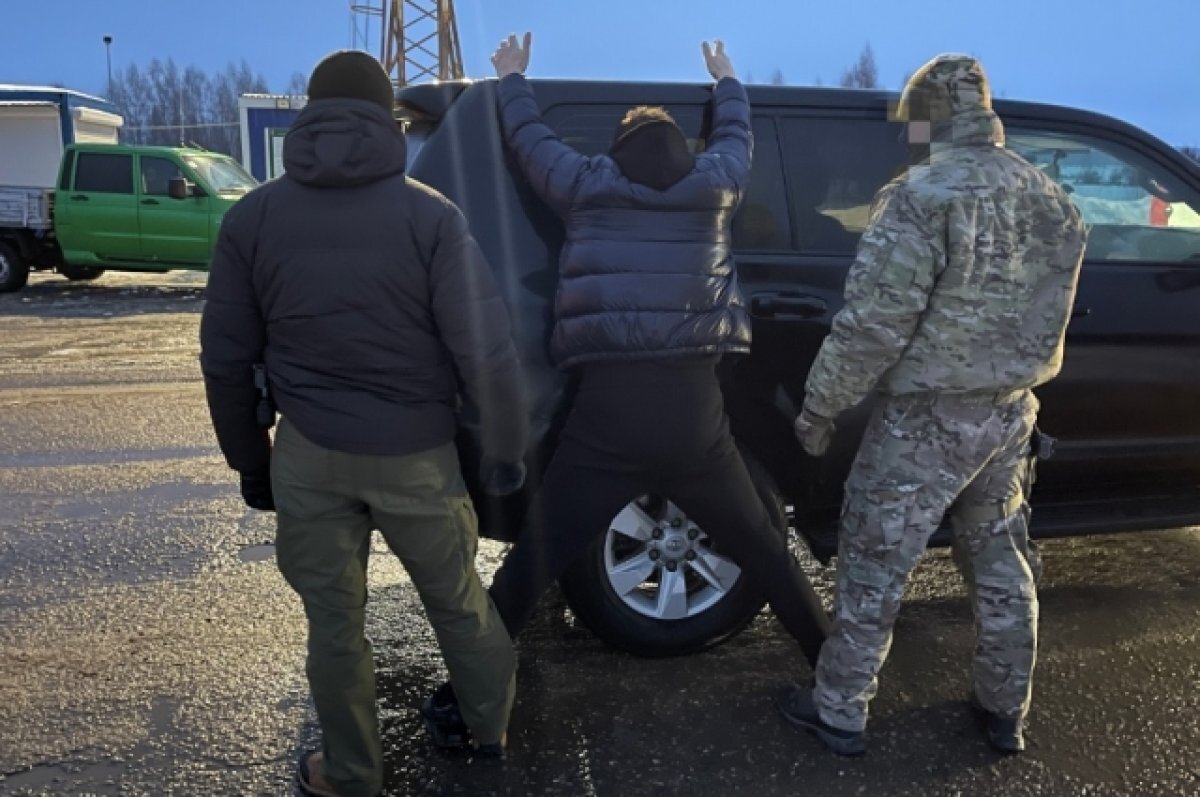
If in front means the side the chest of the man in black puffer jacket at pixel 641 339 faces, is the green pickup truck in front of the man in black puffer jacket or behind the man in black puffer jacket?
in front

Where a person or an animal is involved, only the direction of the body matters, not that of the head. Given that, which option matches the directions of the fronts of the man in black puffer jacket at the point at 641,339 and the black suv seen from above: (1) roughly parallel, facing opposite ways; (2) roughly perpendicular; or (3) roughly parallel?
roughly perpendicular

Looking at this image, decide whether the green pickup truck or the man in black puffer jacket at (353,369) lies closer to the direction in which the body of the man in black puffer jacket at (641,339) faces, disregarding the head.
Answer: the green pickup truck

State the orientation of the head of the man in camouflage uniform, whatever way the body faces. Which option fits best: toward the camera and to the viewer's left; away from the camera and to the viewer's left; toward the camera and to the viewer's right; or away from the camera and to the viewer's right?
away from the camera and to the viewer's left

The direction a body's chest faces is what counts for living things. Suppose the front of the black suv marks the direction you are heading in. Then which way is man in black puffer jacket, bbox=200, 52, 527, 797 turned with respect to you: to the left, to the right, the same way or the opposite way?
to the left

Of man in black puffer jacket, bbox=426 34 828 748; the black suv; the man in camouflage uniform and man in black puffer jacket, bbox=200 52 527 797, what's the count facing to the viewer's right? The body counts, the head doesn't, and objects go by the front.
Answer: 1

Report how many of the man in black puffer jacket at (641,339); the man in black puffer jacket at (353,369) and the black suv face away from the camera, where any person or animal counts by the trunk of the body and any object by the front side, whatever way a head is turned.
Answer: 2

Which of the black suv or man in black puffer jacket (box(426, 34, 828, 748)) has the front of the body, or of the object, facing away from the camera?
the man in black puffer jacket

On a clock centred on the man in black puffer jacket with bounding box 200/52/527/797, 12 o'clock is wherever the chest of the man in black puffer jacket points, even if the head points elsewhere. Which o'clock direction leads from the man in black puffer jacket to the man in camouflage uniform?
The man in camouflage uniform is roughly at 3 o'clock from the man in black puffer jacket.

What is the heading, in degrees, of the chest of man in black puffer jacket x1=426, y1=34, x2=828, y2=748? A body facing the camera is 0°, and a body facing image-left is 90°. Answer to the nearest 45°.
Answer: approximately 180°

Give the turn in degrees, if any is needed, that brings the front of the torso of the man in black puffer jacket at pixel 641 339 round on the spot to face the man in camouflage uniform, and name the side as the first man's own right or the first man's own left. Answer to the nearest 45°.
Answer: approximately 90° to the first man's own right

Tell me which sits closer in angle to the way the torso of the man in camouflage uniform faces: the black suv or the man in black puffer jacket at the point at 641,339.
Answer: the black suv

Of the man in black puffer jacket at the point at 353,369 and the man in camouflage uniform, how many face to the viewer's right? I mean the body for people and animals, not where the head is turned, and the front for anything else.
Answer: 0

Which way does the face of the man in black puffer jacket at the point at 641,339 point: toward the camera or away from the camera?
away from the camera

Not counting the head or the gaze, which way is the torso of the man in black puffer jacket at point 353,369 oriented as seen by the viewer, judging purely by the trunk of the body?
away from the camera

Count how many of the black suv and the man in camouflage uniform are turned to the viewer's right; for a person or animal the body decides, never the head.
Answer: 1

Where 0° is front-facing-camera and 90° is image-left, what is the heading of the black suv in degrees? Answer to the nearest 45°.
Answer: approximately 270°
